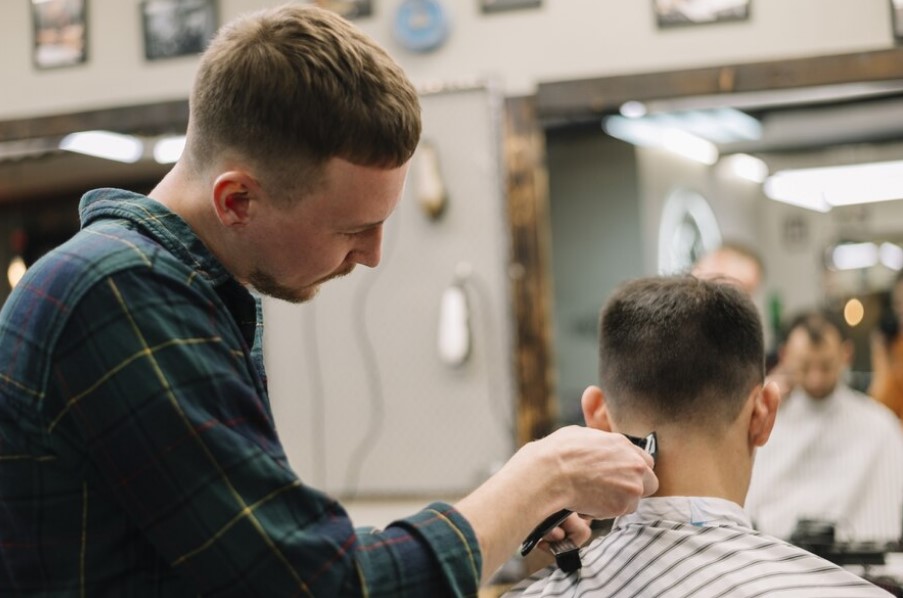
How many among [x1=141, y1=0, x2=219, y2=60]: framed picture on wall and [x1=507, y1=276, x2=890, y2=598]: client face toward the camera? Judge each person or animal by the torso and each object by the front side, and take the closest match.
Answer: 1

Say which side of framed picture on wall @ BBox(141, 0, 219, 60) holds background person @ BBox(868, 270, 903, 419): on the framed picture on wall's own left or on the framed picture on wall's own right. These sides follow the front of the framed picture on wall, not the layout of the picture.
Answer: on the framed picture on wall's own left

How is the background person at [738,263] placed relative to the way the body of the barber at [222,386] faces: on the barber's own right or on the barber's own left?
on the barber's own left

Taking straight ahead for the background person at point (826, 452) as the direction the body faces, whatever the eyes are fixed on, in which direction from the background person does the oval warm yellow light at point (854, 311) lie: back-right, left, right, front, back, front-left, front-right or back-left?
back

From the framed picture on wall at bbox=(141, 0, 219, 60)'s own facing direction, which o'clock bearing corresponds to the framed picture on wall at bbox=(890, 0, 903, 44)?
the framed picture on wall at bbox=(890, 0, 903, 44) is roughly at 10 o'clock from the framed picture on wall at bbox=(141, 0, 219, 60).

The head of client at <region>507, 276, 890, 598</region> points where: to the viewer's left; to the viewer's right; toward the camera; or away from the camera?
away from the camera

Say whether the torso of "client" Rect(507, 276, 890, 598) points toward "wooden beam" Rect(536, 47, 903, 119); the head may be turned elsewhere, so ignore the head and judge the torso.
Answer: yes

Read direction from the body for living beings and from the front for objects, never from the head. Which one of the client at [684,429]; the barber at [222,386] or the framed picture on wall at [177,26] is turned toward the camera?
the framed picture on wall

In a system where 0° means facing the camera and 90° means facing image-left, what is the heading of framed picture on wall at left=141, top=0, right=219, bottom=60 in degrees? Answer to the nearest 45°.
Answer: approximately 0°

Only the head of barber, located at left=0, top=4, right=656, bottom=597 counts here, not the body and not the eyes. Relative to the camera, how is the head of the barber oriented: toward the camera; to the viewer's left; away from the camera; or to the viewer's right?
to the viewer's right

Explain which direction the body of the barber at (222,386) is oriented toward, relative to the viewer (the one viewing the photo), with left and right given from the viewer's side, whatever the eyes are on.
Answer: facing to the right of the viewer

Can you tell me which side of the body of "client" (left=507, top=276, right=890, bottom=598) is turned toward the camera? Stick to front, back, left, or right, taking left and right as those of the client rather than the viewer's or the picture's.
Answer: back
